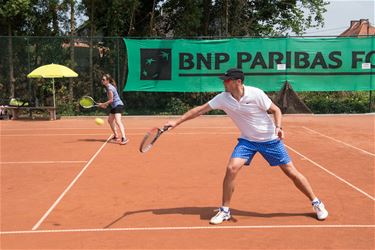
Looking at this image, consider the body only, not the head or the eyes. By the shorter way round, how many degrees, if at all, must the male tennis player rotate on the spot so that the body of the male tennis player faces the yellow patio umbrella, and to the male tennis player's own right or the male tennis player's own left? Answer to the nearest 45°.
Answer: approximately 90° to the male tennis player's own right

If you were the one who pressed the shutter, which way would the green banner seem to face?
facing the viewer

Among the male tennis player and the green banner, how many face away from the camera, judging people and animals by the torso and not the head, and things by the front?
0

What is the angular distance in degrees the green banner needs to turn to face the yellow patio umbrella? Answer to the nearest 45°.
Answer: approximately 90° to its right

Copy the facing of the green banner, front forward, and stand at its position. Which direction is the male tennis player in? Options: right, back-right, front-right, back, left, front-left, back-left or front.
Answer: front

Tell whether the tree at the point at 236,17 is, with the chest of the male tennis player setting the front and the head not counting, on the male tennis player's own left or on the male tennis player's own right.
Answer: on the male tennis player's own right

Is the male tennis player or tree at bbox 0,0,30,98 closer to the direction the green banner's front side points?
the male tennis player

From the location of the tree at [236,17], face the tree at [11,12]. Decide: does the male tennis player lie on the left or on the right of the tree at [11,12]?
left

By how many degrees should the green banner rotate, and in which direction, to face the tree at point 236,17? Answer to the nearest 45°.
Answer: approximately 180°

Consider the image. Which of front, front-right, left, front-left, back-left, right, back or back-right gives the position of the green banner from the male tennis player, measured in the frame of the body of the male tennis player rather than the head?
back-right

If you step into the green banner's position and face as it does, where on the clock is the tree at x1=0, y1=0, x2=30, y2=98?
The tree is roughly at 3 o'clock from the green banner.
